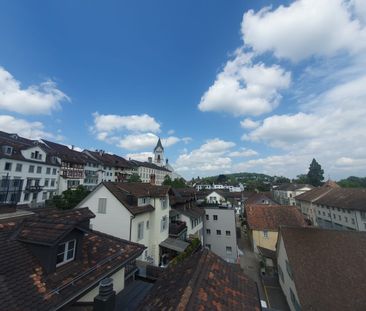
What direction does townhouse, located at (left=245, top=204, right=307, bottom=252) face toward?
toward the camera

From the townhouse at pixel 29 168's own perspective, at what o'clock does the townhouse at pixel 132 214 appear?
the townhouse at pixel 132 214 is roughly at 1 o'clock from the townhouse at pixel 29 168.

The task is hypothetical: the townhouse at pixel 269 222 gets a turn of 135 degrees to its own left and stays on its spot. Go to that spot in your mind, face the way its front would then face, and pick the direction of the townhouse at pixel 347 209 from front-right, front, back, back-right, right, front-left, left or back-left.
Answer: front

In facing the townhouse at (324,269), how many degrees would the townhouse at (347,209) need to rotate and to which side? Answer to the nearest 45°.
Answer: approximately 45° to its left

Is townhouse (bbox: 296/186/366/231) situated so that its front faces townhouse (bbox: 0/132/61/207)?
yes

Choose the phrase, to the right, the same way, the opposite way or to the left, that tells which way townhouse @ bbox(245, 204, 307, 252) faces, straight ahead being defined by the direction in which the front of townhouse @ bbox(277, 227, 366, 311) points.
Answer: to the left

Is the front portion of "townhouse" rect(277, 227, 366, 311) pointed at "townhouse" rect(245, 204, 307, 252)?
no

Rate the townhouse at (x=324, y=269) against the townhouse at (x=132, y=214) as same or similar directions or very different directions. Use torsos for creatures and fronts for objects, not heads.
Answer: very different directions

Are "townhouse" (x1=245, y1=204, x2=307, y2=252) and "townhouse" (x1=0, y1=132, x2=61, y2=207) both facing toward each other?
no

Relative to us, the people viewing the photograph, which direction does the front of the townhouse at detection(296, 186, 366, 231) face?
facing the viewer and to the left of the viewer

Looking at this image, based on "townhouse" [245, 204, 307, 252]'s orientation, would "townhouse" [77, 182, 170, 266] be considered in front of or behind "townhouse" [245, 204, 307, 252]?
in front

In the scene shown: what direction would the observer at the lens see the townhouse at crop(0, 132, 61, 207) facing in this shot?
facing the viewer and to the right of the viewer

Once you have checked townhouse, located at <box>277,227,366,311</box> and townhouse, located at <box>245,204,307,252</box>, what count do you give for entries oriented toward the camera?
1

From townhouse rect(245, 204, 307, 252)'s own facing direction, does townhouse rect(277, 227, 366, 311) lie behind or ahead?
ahead

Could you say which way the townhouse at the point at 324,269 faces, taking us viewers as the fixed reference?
facing to the left of the viewer
